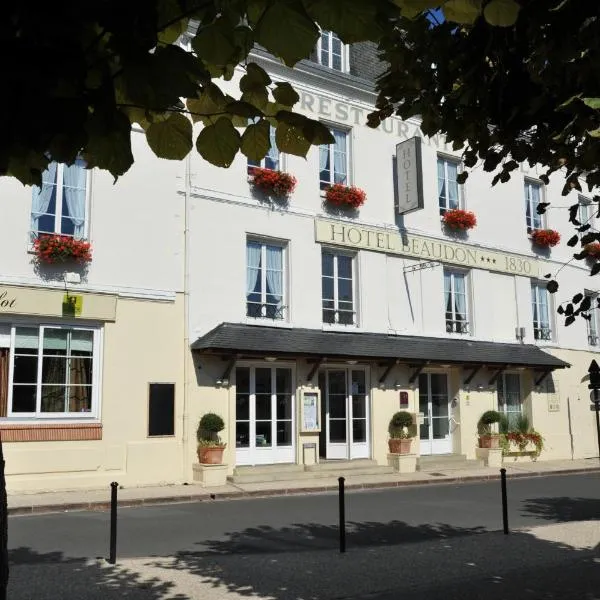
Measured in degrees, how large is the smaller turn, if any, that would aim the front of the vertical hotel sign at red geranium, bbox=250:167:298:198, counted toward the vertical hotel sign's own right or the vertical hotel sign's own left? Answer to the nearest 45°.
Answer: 0° — it already faces it

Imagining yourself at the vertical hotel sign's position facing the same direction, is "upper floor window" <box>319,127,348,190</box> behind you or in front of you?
in front

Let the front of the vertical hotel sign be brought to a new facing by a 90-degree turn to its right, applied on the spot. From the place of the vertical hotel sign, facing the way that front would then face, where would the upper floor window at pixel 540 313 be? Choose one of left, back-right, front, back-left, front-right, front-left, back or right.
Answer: right

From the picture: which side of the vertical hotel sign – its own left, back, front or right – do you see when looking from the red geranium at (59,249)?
front

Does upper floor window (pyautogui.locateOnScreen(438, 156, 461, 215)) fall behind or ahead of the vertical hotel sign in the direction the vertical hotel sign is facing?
behind

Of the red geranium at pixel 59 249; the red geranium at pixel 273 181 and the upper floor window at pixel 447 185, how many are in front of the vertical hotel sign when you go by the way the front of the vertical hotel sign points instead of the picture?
2

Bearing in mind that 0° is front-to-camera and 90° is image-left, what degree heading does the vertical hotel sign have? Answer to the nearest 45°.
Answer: approximately 45°
